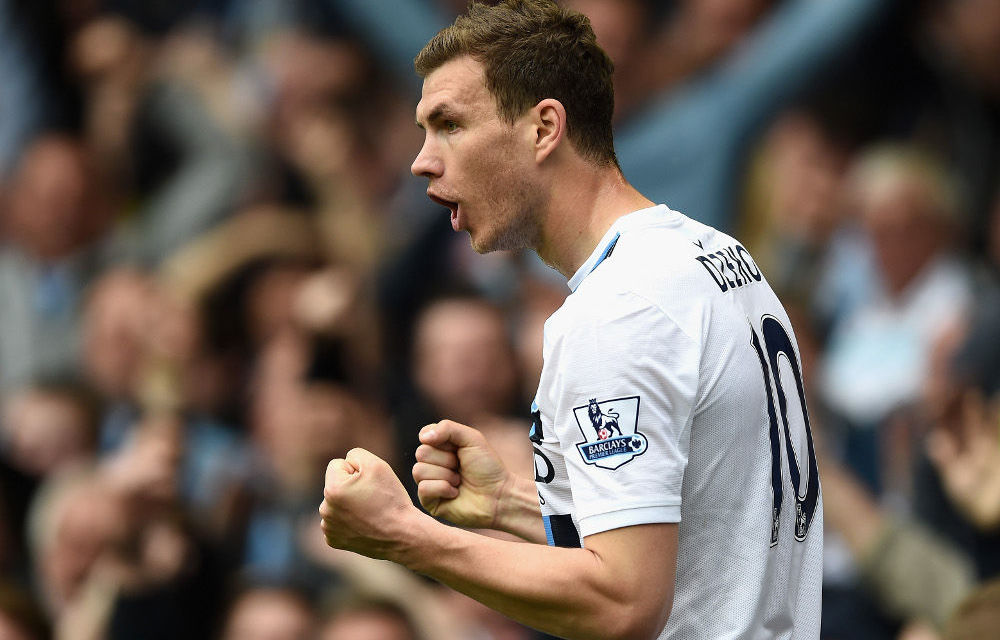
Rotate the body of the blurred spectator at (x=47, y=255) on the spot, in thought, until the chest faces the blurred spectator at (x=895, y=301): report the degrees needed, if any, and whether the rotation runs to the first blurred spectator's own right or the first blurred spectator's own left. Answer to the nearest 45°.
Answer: approximately 45° to the first blurred spectator's own left

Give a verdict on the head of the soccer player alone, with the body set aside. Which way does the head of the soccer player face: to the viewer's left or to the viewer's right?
to the viewer's left

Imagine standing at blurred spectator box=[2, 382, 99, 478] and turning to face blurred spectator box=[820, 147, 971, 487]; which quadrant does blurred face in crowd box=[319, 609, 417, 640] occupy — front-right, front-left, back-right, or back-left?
front-right

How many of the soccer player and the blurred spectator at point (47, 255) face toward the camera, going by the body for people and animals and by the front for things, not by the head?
1

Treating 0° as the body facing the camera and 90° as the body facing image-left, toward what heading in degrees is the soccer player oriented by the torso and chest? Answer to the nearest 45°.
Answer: approximately 90°

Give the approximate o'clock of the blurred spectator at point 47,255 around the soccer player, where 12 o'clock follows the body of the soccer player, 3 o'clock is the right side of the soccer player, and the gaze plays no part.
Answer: The blurred spectator is roughly at 2 o'clock from the soccer player.

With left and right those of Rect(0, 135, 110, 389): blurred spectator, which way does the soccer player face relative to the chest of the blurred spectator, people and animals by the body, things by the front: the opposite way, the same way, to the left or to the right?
to the right

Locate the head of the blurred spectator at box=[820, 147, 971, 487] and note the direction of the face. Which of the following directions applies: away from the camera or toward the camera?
toward the camera

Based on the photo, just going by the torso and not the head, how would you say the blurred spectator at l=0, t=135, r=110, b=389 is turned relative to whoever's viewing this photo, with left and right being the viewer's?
facing the viewer

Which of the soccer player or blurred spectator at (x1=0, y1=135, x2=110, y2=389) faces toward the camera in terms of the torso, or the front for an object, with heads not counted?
the blurred spectator

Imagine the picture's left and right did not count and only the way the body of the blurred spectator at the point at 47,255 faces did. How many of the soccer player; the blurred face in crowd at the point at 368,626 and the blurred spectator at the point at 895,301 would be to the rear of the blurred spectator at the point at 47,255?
0
